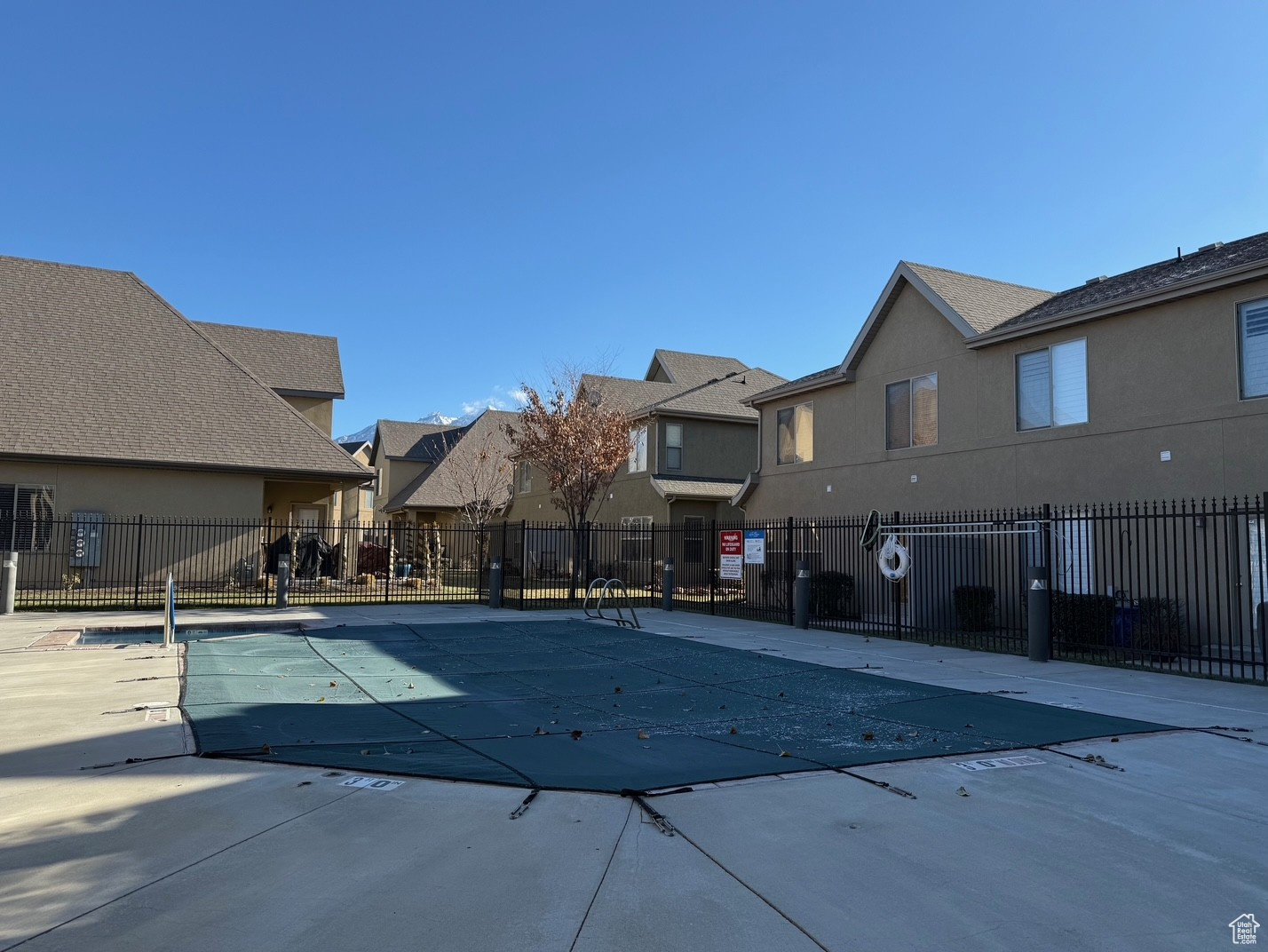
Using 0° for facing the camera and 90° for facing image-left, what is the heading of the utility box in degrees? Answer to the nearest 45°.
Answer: approximately 0°

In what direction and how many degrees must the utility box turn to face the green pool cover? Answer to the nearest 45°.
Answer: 0° — it already faces it

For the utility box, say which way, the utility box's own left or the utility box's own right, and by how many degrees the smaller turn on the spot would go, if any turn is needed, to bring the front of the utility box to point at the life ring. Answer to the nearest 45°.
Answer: approximately 45° to the utility box's own left

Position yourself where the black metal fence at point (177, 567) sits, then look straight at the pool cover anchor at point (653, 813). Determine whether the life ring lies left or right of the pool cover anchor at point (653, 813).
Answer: left

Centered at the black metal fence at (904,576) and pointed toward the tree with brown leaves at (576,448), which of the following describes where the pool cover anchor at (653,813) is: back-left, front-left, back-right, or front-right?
back-left

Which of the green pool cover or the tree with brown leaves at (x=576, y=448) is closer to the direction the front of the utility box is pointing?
the green pool cover

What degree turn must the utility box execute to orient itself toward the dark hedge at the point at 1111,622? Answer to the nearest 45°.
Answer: approximately 45° to its left

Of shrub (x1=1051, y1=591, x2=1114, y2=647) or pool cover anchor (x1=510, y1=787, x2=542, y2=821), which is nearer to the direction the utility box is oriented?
the pool cover anchor

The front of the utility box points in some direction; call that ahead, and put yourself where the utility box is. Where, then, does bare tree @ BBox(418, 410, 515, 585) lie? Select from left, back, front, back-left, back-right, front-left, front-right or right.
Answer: back-left
